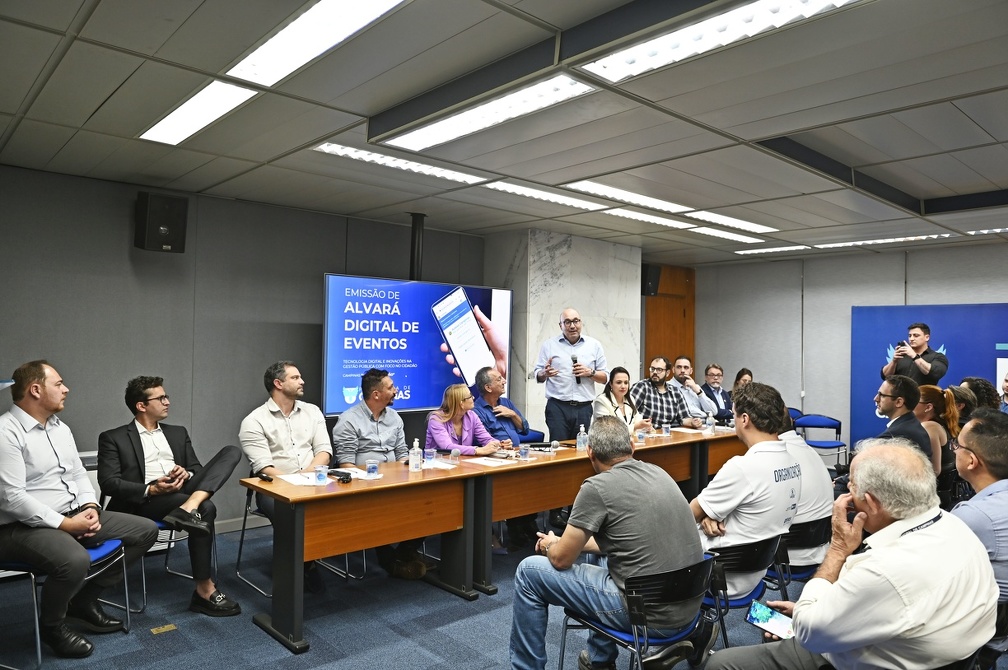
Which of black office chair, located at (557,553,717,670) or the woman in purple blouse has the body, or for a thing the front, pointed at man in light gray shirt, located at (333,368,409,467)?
the black office chair

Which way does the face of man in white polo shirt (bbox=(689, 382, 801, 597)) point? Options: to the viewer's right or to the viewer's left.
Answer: to the viewer's left

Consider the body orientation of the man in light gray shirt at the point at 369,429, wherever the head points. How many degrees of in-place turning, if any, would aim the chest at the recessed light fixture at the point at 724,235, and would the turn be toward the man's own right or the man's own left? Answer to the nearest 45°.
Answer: approximately 90° to the man's own left

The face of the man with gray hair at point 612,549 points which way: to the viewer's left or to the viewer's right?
to the viewer's left

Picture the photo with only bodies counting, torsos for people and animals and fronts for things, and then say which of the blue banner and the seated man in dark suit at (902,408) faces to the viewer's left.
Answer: the seated man in dark suit

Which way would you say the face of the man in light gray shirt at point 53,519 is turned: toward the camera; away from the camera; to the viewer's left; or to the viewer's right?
to the viewer's right

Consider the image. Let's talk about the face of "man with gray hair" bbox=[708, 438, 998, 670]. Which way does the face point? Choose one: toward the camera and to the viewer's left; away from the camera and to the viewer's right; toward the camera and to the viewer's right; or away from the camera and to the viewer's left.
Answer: away from the camera and to the viewer's left

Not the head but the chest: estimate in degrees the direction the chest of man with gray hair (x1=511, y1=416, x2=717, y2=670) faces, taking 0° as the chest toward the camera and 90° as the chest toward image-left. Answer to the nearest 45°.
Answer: approximately 135°

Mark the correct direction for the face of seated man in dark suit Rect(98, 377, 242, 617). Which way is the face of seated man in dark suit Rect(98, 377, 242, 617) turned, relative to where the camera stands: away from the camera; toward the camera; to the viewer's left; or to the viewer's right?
to the viewer's right

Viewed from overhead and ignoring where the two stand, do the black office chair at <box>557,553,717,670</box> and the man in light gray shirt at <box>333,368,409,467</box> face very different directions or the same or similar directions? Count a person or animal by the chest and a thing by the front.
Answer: very different directions

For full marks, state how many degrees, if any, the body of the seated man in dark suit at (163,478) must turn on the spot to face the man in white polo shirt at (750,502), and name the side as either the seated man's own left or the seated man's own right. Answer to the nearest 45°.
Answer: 0° — they already face them

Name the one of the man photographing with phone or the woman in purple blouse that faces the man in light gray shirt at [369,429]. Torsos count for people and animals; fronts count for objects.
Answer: the man photographing with phone

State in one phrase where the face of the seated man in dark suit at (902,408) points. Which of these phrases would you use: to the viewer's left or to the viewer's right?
to the viewer's left

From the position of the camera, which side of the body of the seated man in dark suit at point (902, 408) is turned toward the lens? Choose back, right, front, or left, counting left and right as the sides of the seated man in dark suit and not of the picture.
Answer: left

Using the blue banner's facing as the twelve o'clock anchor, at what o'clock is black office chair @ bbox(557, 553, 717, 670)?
The black office chair is roughly at 12 o'clock from the blue banner.

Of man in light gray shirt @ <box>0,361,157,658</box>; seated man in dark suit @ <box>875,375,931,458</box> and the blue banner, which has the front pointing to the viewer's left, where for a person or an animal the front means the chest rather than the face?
the seated man in dark suit

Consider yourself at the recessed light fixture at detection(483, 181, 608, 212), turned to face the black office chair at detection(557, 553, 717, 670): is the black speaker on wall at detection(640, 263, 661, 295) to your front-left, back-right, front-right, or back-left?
back-left
